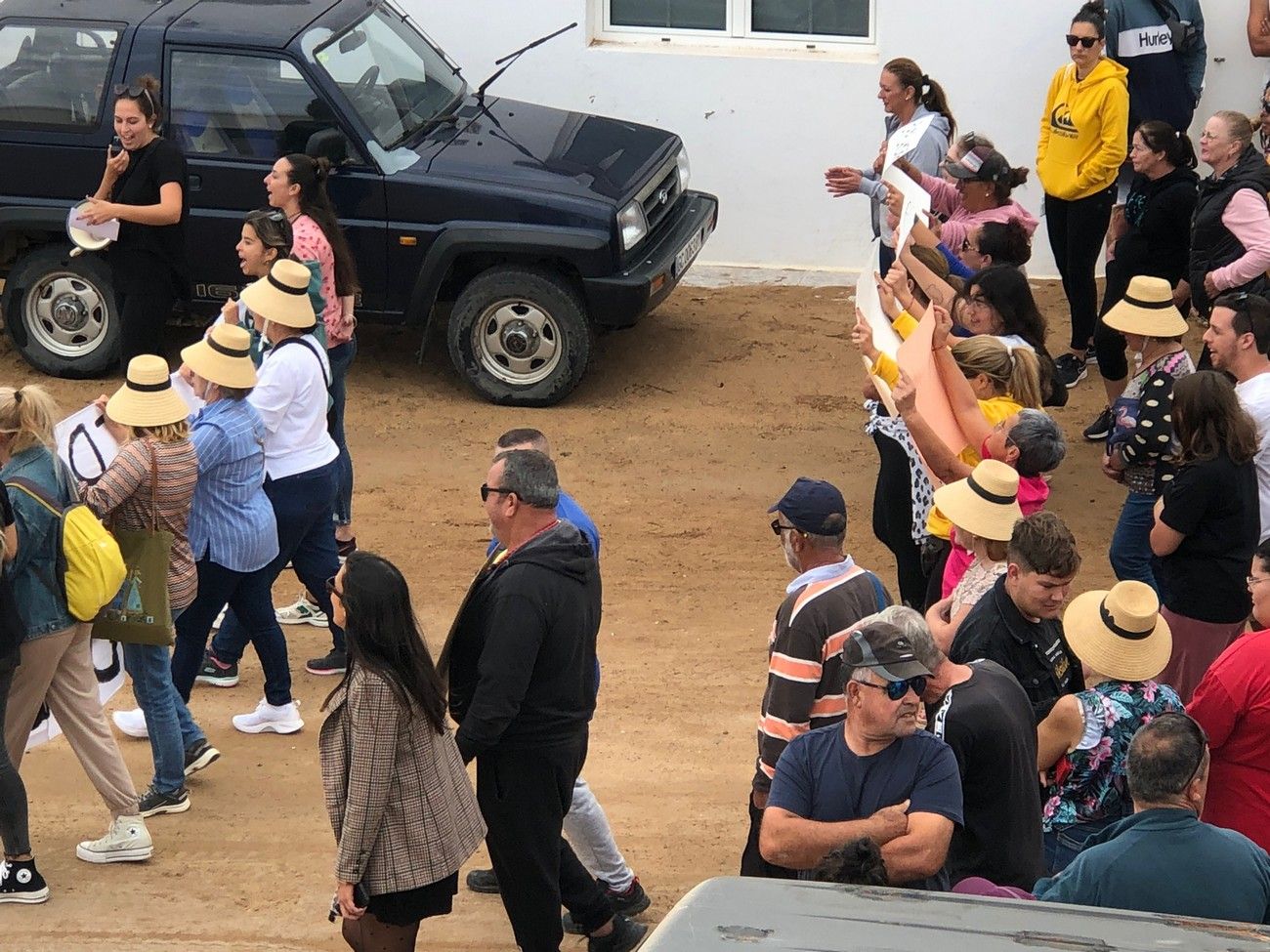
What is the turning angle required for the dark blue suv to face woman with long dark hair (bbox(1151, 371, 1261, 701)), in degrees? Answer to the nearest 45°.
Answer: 0° — it already faces them

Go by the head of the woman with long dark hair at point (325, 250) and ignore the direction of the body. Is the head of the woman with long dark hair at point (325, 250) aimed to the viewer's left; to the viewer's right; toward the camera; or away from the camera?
to the viewer's left

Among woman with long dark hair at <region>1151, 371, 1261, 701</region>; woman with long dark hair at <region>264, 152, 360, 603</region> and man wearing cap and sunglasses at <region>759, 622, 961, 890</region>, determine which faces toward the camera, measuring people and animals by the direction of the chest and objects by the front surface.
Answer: the man wearing cap and sunglasses

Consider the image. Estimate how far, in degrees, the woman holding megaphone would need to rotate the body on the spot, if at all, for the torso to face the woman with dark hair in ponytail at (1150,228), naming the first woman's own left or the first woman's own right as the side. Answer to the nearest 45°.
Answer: approximately 135° to the first woman's own left

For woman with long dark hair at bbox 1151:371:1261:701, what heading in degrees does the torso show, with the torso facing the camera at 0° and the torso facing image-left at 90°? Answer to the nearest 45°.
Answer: approximately 135°

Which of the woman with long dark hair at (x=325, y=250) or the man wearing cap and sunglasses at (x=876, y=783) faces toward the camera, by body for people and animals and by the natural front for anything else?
the man wearing cap and sunglasses

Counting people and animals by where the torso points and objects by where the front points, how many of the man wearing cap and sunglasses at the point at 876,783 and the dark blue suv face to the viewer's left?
0

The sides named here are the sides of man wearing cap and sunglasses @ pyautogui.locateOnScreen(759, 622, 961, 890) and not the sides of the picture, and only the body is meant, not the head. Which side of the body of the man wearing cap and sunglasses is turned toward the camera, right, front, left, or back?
front

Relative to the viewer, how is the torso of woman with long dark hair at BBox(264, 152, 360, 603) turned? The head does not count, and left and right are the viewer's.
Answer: facing to the left of the viewer

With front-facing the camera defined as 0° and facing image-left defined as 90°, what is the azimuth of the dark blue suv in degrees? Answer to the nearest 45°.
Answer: approximately 315°

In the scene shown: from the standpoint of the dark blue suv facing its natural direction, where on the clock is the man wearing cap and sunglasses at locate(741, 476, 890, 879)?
The man wearing cap and sunglasses is roughly at 1 o'clock from the dark blue suv.

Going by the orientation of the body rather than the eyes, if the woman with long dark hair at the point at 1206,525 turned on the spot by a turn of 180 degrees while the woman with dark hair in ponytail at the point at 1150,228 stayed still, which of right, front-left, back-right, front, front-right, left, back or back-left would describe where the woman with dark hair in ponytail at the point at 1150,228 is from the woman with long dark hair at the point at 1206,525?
back-left

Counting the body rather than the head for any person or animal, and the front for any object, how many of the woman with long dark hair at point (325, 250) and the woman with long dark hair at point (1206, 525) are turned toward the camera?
0

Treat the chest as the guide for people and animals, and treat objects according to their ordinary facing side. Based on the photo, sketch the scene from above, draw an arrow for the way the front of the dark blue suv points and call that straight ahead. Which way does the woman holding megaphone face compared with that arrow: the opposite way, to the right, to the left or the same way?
to the right

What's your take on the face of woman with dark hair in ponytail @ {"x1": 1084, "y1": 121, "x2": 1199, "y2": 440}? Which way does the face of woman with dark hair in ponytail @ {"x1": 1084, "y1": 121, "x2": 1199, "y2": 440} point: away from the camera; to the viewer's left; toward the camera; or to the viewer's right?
to the viewer's left

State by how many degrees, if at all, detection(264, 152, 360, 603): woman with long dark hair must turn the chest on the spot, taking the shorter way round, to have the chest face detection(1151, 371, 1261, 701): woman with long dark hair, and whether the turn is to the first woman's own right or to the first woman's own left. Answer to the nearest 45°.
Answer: approximately 135° to the first woman's own left

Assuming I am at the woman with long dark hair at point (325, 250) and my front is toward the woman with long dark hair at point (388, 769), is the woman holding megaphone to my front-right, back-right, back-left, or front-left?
back-right

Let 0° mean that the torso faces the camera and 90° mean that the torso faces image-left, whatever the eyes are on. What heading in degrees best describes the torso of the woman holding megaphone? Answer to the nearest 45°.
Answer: approximately 45°

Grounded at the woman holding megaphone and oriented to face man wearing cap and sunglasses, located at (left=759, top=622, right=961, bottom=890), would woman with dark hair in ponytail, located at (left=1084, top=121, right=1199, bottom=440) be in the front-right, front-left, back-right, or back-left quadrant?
front-left

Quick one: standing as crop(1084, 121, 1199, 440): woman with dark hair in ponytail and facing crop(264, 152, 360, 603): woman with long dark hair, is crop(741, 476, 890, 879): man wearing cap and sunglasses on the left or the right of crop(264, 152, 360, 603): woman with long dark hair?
left
